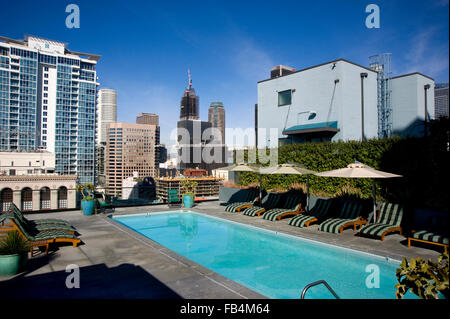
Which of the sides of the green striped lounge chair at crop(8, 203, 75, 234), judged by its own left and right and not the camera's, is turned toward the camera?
right

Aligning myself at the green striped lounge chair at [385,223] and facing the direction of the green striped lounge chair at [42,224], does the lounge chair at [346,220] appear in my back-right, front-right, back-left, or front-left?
front-right

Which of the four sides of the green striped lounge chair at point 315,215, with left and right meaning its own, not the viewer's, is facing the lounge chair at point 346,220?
left

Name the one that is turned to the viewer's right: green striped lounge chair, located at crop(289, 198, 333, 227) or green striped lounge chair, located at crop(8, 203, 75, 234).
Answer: green striped lounge chair, located at crop(8, 203, 75, 234)

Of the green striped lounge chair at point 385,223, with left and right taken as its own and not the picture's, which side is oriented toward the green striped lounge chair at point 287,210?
right

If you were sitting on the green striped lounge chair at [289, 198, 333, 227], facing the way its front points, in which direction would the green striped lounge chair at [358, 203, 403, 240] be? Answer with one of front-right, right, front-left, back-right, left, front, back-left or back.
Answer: left

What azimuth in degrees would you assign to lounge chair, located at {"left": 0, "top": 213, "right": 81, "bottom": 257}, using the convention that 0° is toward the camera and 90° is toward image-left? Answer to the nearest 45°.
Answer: approximately 270°

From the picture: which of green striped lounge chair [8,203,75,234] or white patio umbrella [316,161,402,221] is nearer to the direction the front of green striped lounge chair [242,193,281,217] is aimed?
the green striped lounge chair

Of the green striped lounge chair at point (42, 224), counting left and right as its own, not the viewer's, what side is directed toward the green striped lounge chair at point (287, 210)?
front

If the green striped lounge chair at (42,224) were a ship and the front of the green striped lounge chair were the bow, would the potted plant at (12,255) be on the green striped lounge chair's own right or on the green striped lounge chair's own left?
on the green striped lounge chair's own right

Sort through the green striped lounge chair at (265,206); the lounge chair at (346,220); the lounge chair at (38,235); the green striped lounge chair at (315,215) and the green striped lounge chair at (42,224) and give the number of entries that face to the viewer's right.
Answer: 2

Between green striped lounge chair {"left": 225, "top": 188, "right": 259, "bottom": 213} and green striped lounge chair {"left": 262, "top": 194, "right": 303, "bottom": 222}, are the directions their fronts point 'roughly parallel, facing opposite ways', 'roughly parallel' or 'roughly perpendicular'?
roughly parallel

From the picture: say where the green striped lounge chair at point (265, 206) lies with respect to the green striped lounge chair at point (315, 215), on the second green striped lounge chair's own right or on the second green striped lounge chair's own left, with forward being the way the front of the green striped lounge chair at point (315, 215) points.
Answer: on the second green striped lounge chair's own right

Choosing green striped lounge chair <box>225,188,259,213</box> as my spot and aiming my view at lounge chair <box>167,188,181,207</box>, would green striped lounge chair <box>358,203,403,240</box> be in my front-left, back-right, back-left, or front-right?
back-left

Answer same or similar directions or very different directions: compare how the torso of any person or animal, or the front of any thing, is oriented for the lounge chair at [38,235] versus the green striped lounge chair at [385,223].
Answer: very different directions
